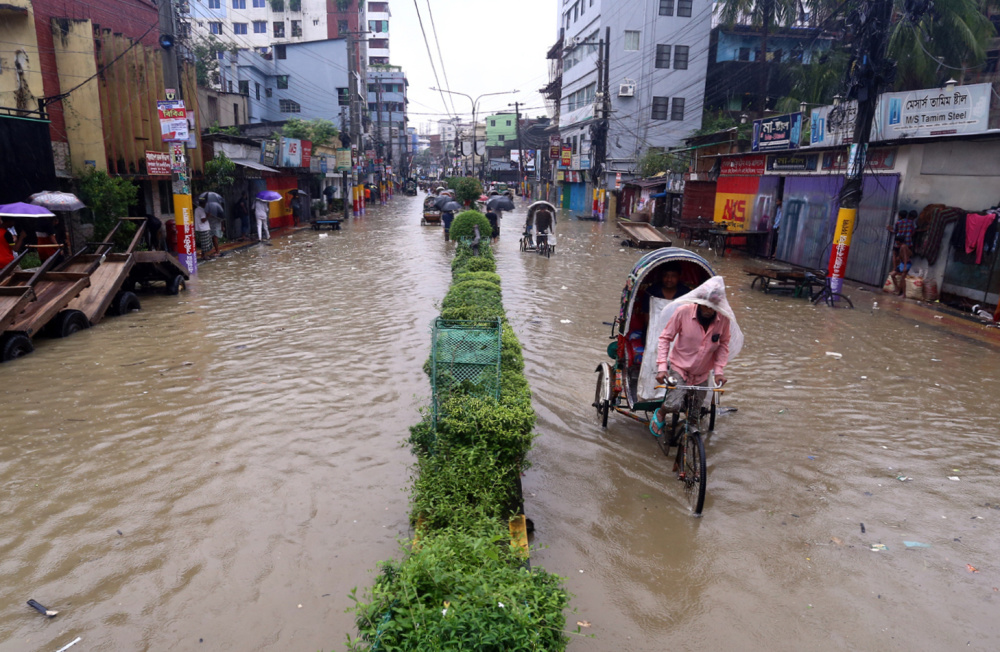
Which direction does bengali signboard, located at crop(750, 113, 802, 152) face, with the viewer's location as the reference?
facing the viewer and to the left of the viewer

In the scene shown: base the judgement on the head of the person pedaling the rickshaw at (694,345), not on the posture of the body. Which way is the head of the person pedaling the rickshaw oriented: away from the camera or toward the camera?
toward the camera

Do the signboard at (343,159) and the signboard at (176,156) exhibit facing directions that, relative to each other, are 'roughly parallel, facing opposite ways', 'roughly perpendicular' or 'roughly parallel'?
roughly parallel

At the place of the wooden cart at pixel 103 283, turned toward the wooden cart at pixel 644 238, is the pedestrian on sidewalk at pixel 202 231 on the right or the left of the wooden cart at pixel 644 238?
left

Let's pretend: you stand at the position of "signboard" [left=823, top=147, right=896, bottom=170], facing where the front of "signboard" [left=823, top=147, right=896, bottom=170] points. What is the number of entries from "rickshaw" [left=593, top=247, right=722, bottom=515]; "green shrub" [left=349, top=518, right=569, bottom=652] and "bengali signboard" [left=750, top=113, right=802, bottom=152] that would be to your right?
1

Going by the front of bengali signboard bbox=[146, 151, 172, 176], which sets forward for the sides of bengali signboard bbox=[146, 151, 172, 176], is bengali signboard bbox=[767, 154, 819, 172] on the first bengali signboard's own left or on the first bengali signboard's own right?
on the first bengali signboard's own left

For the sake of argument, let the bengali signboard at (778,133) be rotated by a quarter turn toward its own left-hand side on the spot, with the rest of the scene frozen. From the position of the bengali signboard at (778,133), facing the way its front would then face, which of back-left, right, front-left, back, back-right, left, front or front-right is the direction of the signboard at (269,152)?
back-right

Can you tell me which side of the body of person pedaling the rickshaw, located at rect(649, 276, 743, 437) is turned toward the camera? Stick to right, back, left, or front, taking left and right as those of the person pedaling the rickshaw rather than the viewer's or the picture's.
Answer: front

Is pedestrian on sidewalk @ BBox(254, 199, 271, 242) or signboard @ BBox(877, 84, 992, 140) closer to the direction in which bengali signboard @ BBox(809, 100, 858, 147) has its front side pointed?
the pedestrian on sidewalk

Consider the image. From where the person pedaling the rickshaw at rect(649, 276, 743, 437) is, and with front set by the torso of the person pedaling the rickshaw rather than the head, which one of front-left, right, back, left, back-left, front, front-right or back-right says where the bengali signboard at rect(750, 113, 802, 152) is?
back

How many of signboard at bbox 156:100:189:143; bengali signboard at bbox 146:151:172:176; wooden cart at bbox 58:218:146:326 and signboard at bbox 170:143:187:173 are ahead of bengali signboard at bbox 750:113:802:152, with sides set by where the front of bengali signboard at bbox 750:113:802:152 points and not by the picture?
4

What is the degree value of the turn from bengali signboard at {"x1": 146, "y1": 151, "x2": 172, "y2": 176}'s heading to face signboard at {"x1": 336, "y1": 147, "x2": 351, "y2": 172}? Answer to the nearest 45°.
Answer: approximately 135° to its left

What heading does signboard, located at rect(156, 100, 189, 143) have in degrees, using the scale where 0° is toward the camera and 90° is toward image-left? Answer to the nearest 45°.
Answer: approximately 0°

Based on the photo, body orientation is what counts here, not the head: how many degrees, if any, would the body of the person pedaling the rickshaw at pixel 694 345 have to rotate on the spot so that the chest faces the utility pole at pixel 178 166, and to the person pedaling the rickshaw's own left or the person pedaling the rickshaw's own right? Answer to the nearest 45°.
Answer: approximately 135° to the person pedaling the rickshaw's own right

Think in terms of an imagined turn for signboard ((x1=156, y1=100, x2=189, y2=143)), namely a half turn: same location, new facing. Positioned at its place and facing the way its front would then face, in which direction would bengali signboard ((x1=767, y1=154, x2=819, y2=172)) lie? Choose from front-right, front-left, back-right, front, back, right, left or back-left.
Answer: right

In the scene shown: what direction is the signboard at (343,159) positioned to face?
toward the camera

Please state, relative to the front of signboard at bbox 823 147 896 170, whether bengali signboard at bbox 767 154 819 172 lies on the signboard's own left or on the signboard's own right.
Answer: on the signboard's own right

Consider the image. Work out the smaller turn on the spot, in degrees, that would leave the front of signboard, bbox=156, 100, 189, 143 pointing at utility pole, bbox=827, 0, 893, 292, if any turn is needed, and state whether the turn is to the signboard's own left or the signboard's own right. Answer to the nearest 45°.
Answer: approximately 45° to the signboard's own left
